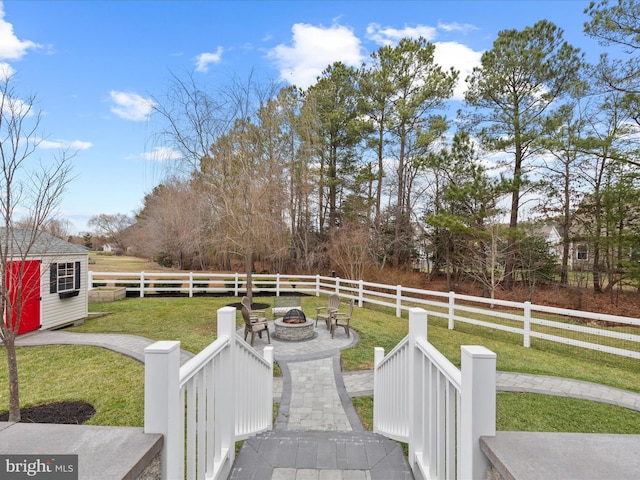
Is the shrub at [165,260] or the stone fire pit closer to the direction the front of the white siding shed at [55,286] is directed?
the stone fire pit

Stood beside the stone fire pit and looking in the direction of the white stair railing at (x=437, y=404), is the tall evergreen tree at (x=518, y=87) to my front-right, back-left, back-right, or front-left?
back-left

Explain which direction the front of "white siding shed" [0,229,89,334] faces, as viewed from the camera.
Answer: facing the viewer and to the right of the viewer

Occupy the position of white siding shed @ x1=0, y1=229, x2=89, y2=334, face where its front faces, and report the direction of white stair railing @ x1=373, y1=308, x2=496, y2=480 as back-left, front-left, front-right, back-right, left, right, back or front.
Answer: front-right

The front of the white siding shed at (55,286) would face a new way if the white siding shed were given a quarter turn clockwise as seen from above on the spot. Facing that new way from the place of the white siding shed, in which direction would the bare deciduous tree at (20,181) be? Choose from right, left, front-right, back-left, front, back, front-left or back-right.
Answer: front-left

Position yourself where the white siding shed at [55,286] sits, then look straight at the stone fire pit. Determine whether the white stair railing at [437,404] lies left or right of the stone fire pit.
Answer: right

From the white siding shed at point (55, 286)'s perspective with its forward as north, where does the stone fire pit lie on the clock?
The stone fire pit is roughly at 12 o'clock from the white siding shed.
